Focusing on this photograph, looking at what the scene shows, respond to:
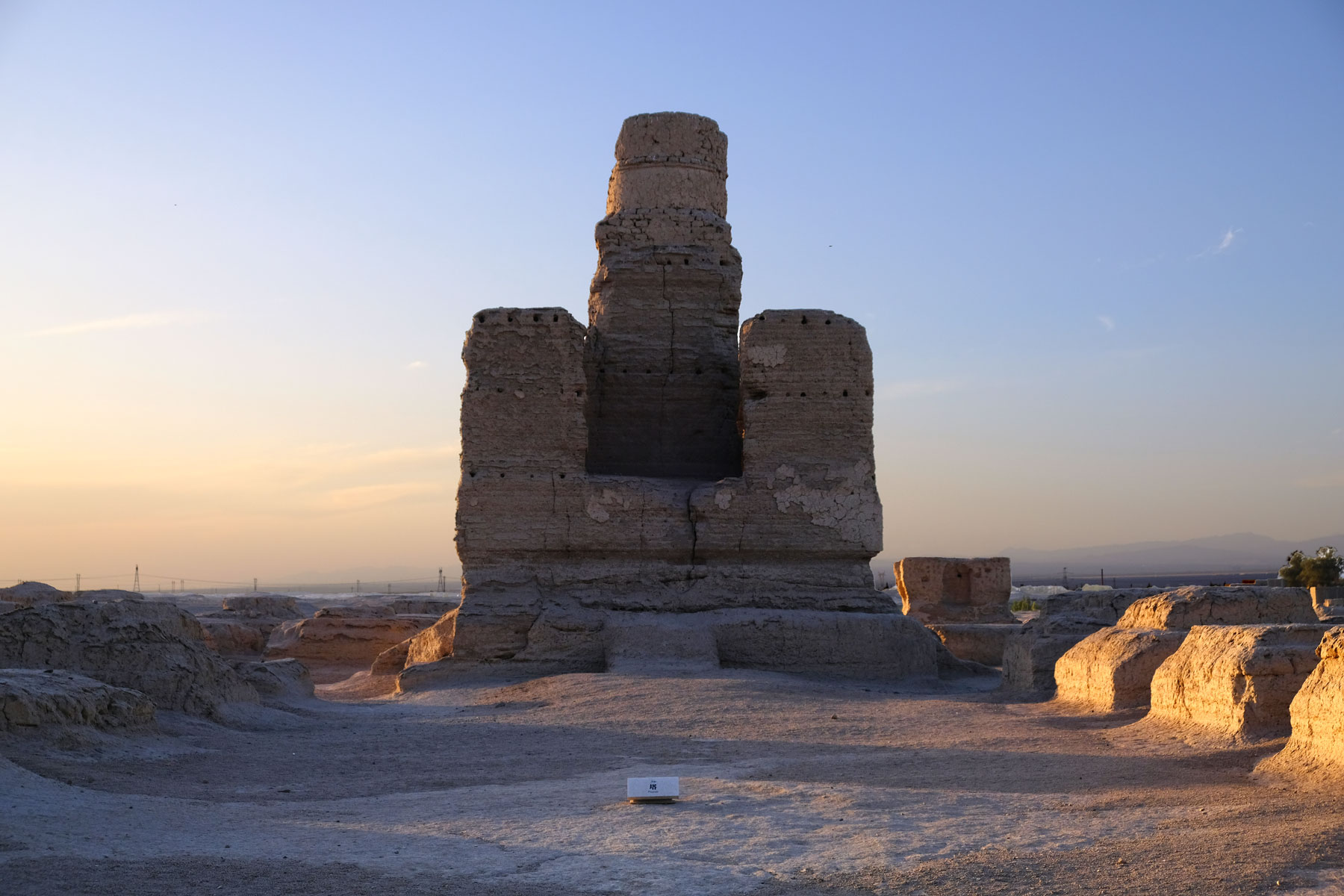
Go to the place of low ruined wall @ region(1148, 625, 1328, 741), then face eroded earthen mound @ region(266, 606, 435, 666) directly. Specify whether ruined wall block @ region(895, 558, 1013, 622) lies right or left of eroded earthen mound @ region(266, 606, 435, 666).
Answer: right

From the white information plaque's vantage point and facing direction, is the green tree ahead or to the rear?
to the rear

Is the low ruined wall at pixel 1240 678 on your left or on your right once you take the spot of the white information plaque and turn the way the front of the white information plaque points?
on your left

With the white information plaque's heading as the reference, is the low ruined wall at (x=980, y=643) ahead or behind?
behind

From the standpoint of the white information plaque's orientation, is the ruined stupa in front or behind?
behind

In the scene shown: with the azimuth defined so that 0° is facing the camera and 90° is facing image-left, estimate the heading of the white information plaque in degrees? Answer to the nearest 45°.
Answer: approximately 0°

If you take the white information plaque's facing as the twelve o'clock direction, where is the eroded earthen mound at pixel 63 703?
The eroded earthen mound is roughly at 4 o'clock from the white information plaque.

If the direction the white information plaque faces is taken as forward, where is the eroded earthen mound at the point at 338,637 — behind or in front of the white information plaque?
behind
